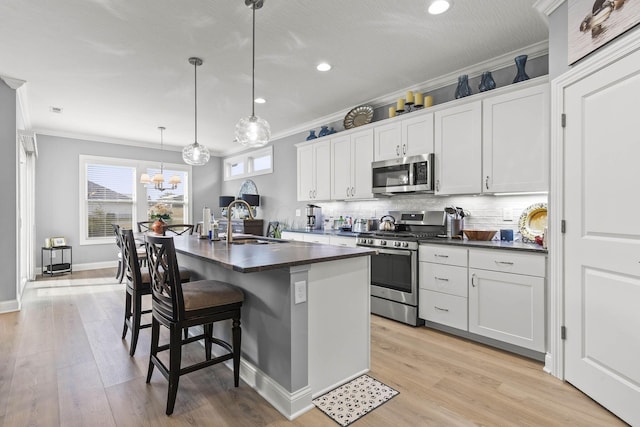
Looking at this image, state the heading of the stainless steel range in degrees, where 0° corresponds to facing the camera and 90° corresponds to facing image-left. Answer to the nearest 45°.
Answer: approximately 45°

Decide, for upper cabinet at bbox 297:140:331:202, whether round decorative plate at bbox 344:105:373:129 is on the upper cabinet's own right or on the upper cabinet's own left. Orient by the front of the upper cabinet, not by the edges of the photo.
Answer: on the upper cabinet's own left

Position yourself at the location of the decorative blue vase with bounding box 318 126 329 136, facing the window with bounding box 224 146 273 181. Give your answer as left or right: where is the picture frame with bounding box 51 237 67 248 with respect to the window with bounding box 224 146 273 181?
left

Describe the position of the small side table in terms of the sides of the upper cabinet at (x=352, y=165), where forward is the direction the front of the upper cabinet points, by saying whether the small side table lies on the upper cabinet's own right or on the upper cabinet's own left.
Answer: on the upper cabinet's own right

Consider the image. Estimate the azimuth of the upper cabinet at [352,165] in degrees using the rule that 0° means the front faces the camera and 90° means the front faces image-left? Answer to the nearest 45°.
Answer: approximately 45°

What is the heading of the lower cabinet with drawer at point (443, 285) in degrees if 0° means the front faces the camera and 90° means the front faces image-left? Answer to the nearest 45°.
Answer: approximately 45°

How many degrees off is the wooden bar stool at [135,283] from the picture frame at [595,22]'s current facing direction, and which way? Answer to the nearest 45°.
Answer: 0° — it already faces it
